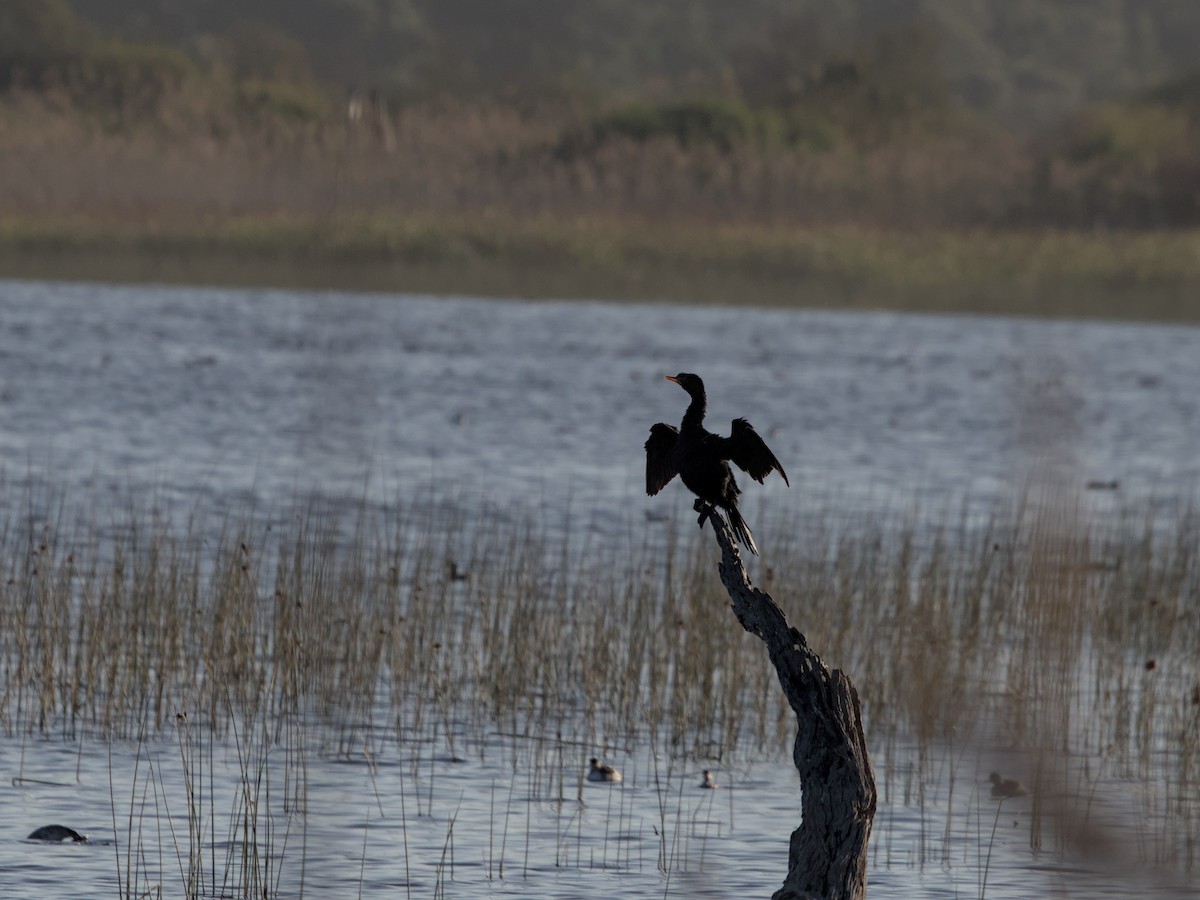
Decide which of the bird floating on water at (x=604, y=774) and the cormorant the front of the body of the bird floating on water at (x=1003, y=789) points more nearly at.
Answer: the bird floating on water

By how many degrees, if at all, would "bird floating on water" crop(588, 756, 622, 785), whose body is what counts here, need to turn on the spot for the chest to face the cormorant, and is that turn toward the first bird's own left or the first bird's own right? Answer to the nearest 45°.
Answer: approximately 90° to the first bird's own left

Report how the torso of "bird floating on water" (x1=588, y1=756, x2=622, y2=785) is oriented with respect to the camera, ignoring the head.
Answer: to the viewer's left

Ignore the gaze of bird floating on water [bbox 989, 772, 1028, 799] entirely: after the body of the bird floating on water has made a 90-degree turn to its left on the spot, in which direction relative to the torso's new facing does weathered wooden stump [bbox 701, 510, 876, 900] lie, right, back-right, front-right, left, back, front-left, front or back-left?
front

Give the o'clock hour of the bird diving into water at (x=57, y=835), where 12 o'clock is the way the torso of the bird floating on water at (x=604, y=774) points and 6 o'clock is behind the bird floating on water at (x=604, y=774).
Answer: the bird diving into water at (x=57, y=835) is roughly at 11 o'clock from the bird floating on water at (x=604, y=774).

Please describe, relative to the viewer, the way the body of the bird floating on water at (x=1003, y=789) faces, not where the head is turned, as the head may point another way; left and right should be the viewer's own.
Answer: facing to the left of the viewer

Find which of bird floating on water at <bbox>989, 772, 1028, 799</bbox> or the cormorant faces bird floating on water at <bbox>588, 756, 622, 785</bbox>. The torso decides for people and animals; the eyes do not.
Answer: bird floating on water at <bbox>989, 772, 1028, 799</bbox>

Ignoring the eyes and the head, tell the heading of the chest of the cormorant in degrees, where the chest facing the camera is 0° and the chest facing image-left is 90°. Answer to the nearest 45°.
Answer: approximately 45°

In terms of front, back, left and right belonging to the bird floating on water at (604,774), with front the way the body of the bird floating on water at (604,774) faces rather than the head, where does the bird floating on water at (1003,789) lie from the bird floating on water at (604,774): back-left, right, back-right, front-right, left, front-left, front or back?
back

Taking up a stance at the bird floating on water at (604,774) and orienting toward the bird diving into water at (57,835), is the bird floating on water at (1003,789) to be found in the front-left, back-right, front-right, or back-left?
back-left

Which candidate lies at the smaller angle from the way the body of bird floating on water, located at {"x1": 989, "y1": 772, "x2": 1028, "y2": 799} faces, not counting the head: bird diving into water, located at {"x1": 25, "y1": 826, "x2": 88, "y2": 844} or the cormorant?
the bird diving into water
